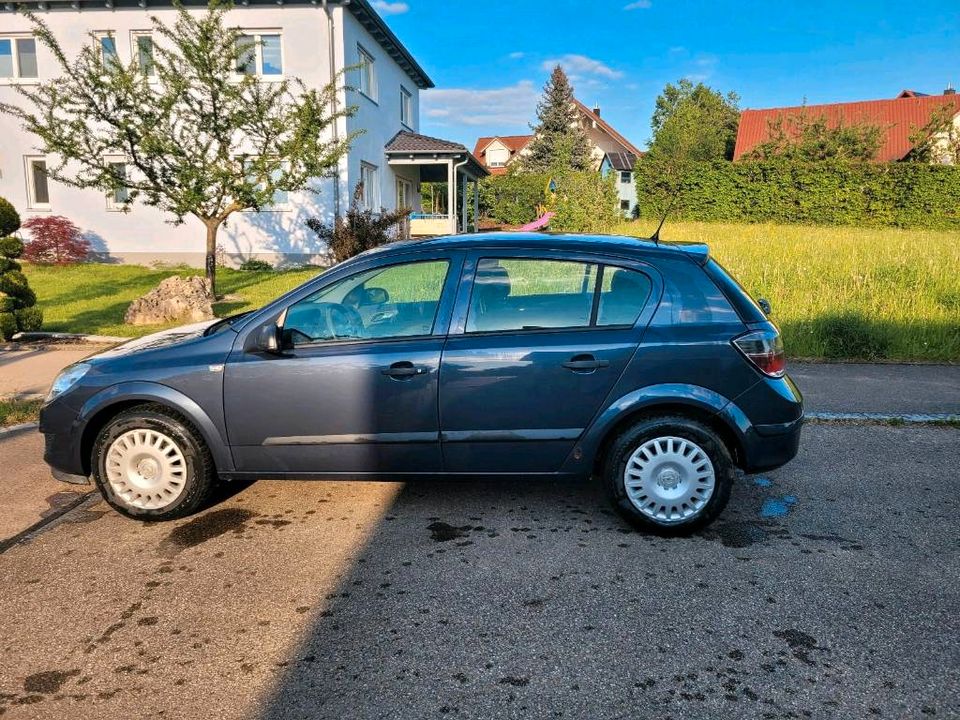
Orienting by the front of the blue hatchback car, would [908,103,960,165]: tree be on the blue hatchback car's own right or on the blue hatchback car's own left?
on the blue hatchback car's own right

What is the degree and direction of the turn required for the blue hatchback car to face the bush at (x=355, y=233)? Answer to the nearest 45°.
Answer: approximately 90° to its right

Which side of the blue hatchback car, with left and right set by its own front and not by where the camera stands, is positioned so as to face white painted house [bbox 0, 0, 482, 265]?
right

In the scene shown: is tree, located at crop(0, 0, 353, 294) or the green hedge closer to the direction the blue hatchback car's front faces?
the tree

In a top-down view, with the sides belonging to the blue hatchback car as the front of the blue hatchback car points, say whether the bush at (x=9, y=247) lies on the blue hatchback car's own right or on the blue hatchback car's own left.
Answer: on the blue hatchback car's own right

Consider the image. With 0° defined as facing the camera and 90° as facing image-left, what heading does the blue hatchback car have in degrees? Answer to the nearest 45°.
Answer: approximately 90°

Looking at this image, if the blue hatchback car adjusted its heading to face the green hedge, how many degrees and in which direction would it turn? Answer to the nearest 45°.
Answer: approximately 135° to its right

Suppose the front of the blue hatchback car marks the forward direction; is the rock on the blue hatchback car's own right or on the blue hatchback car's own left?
on the blue hatchback car's own right

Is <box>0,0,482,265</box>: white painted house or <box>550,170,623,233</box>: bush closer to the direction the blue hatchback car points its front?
the white painted house

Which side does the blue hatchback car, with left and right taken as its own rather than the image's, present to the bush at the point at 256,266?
right

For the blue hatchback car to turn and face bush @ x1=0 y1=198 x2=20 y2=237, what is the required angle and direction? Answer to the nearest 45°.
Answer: approximately 45° to its right

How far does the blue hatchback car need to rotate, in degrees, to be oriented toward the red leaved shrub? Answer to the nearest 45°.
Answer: approximately 45° to its right

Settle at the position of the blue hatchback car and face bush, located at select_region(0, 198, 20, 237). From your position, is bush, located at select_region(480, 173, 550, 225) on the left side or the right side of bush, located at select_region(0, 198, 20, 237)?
right

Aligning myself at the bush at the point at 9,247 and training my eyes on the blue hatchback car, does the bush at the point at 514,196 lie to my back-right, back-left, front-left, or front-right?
back-left
